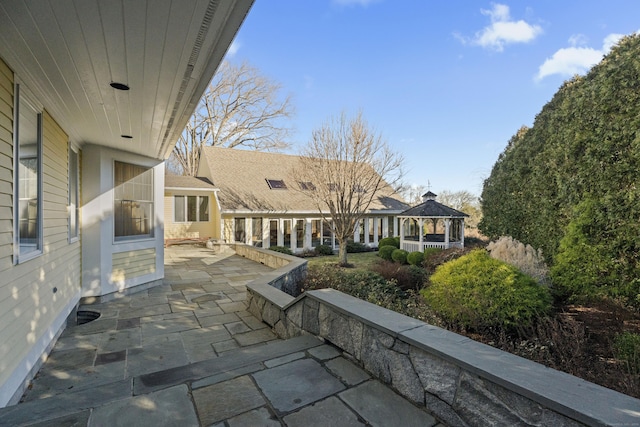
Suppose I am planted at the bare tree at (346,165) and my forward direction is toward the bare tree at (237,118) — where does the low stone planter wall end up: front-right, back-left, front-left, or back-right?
back-left

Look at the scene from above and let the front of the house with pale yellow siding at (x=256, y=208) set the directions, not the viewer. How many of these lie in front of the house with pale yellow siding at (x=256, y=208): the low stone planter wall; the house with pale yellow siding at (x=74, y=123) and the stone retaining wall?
3

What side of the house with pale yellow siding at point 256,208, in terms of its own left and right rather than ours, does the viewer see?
front

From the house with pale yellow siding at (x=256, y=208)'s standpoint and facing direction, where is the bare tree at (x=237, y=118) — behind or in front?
behind

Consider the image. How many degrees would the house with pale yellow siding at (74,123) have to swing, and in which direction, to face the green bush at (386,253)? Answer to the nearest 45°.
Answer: approximately 45° to its left

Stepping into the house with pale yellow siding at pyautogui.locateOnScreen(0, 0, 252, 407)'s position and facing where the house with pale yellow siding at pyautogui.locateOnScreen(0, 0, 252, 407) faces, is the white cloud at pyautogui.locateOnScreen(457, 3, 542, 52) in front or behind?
in front

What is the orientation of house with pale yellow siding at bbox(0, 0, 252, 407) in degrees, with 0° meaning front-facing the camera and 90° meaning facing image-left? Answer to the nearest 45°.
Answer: approximately 270°

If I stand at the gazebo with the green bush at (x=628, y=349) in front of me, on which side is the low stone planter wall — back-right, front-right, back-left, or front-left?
front-right

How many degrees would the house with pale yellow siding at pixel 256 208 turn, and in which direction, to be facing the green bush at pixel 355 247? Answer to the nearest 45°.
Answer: approximately 90° to its left

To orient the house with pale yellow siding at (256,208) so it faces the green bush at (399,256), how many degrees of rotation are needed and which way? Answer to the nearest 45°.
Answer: approximately 45° to its left

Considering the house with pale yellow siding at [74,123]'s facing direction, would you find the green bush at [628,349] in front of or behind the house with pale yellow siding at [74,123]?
in front

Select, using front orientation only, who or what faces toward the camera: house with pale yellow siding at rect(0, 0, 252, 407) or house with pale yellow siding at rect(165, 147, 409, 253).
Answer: house with pale yellow siding at rect(165, 147, 409, 253)

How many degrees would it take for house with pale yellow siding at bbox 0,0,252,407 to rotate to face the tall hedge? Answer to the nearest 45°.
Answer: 0° — it already faces it

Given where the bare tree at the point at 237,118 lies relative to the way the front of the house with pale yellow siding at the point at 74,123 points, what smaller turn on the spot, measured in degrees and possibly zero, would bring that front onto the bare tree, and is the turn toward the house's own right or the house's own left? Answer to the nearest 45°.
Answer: approximately 90° to the house's own left

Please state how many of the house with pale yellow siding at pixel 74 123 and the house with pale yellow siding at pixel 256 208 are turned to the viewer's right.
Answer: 1

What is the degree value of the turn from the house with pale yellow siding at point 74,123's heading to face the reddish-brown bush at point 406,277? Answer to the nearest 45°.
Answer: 0° — it already faces it

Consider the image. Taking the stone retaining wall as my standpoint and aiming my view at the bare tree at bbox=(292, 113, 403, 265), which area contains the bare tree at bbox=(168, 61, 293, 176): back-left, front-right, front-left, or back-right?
front-left
